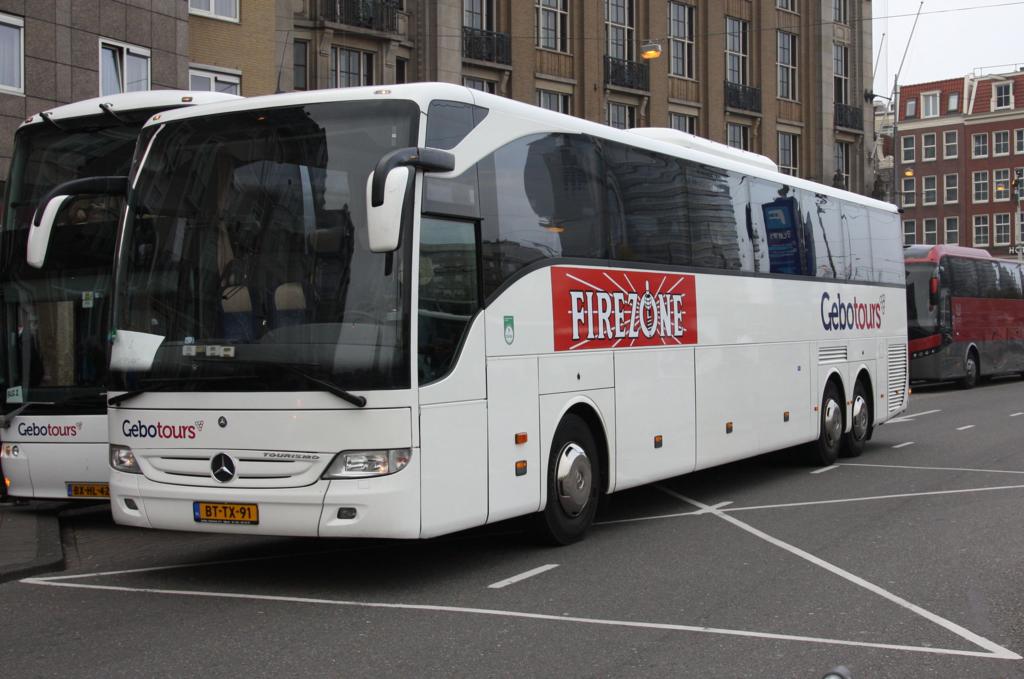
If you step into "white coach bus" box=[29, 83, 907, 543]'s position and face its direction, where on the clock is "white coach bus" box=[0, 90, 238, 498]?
"white coach bus" box=[0, 90, 238, 498] is roughly at 3 o'clock from "white coach bus" box=[29, 83, 907, 543].

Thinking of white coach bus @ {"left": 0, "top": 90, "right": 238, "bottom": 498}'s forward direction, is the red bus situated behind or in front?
behind

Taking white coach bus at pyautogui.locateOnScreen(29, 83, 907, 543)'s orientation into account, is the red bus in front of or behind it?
behind

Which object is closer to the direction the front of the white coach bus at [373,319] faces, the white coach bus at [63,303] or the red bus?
the white coach bus

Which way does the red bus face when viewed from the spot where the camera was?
facing the viewer and to the left of the viewer

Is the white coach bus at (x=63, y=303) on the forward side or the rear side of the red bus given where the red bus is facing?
on the forward side

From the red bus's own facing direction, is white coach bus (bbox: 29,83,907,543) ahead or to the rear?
ahead

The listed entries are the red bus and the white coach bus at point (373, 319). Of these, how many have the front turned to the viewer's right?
0

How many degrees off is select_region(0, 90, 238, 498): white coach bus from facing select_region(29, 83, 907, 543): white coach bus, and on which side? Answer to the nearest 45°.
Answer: approximately 90° to its left

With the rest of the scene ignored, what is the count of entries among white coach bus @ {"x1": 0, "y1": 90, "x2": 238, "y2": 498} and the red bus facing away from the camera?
0
